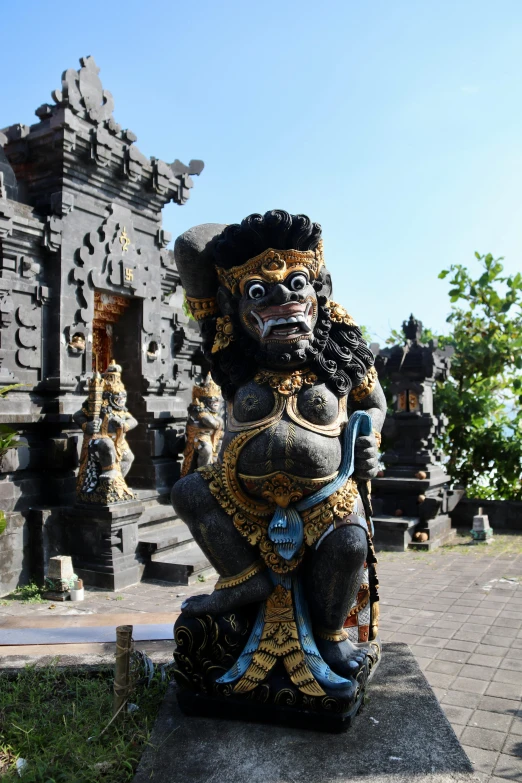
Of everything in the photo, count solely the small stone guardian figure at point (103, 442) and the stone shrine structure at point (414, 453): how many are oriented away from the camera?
0

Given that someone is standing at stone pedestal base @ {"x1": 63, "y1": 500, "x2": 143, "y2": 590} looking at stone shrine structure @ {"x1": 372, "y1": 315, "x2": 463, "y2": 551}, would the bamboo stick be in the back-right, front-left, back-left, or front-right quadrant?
back-right

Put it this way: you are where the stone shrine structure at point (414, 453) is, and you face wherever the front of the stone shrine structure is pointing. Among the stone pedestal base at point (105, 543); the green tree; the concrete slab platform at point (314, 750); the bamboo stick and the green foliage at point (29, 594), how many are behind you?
1

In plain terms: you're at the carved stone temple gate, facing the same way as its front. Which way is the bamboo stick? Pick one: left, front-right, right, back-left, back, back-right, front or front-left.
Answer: front-right

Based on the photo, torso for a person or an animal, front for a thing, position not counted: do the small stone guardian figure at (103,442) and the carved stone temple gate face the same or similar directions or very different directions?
same or similar directions

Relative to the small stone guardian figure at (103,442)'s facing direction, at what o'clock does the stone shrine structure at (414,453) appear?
The stone shrine structure is roughly at 10 o'clock from the small stone guardian figure.

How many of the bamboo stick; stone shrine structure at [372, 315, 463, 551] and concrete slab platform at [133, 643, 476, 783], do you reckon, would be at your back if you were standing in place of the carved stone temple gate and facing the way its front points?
0

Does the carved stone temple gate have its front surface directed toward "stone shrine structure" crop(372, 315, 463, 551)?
no

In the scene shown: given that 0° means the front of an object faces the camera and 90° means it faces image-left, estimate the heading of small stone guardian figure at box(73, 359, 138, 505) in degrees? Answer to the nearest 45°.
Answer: approximately 315°

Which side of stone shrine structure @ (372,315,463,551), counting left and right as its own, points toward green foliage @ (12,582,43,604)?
front

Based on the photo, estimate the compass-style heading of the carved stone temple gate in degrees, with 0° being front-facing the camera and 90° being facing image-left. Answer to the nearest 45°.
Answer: approximately 315°

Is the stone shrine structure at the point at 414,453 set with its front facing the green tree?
no

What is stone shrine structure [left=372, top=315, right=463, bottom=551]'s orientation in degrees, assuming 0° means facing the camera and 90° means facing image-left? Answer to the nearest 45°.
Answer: approximately 45°

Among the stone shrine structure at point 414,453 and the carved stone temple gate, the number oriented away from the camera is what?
0

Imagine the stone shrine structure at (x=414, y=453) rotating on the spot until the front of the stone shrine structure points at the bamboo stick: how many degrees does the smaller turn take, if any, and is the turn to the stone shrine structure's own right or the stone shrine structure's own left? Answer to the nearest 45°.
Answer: approximately 45° to the stone shrine structure's own left
